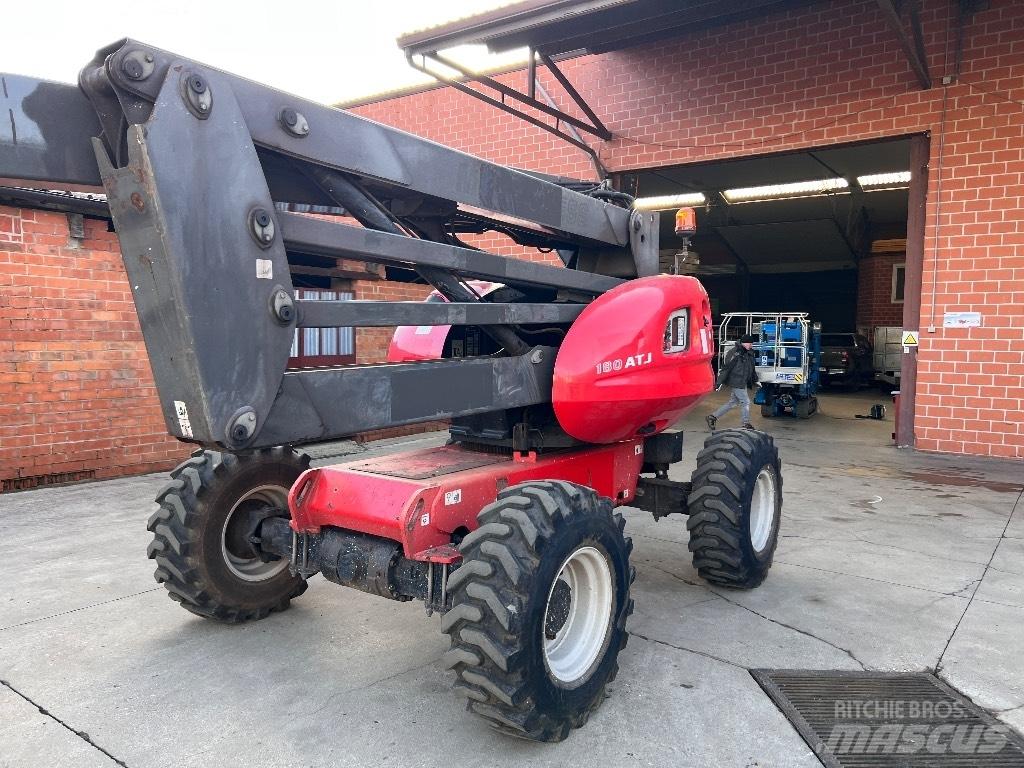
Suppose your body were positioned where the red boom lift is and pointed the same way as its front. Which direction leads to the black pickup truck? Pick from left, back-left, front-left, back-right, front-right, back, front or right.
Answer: back

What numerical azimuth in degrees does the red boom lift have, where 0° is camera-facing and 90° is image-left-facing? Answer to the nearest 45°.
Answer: approximately 45°

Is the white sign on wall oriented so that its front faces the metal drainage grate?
yes

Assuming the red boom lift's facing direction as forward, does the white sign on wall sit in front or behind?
behind

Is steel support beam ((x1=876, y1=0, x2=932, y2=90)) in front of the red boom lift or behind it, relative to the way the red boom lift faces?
behind

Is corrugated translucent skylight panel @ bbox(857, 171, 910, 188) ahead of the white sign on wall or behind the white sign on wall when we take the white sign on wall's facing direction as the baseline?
behind

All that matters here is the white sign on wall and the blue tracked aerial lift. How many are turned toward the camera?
2

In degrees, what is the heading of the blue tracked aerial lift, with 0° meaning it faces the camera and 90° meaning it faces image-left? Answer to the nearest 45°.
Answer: approximately 0°
